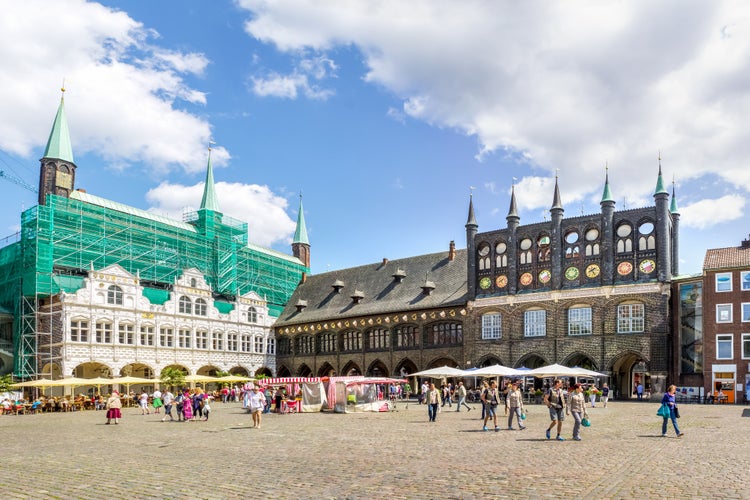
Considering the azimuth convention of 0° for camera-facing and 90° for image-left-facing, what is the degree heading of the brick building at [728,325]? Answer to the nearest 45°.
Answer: approximately 0°

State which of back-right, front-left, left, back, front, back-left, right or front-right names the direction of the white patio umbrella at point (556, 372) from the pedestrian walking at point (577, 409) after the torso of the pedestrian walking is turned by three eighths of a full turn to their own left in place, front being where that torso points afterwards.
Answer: front-left

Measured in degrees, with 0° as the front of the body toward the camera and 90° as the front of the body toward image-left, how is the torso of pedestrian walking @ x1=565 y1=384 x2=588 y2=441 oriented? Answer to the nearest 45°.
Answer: approximately 0°
